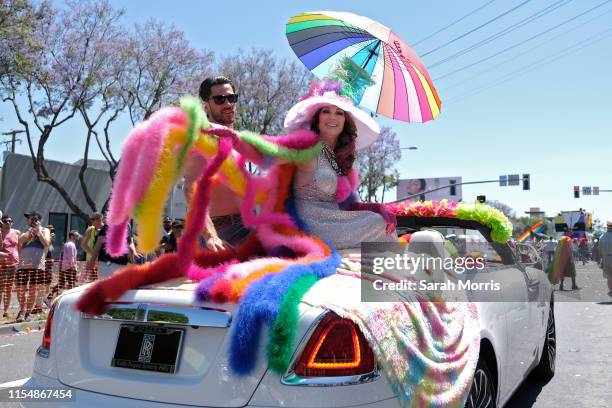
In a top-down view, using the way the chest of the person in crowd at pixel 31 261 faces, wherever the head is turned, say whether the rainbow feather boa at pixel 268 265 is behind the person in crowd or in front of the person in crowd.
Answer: in front

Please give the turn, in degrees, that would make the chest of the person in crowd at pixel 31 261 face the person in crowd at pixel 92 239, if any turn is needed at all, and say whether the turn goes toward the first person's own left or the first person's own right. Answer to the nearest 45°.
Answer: approximately 90° to the first person's own left

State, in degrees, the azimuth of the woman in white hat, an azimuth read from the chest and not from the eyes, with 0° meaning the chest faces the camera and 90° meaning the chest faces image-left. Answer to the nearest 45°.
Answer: approximately 315°

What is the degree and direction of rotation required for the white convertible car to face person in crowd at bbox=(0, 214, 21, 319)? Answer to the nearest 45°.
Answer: approximately 90° to its left
